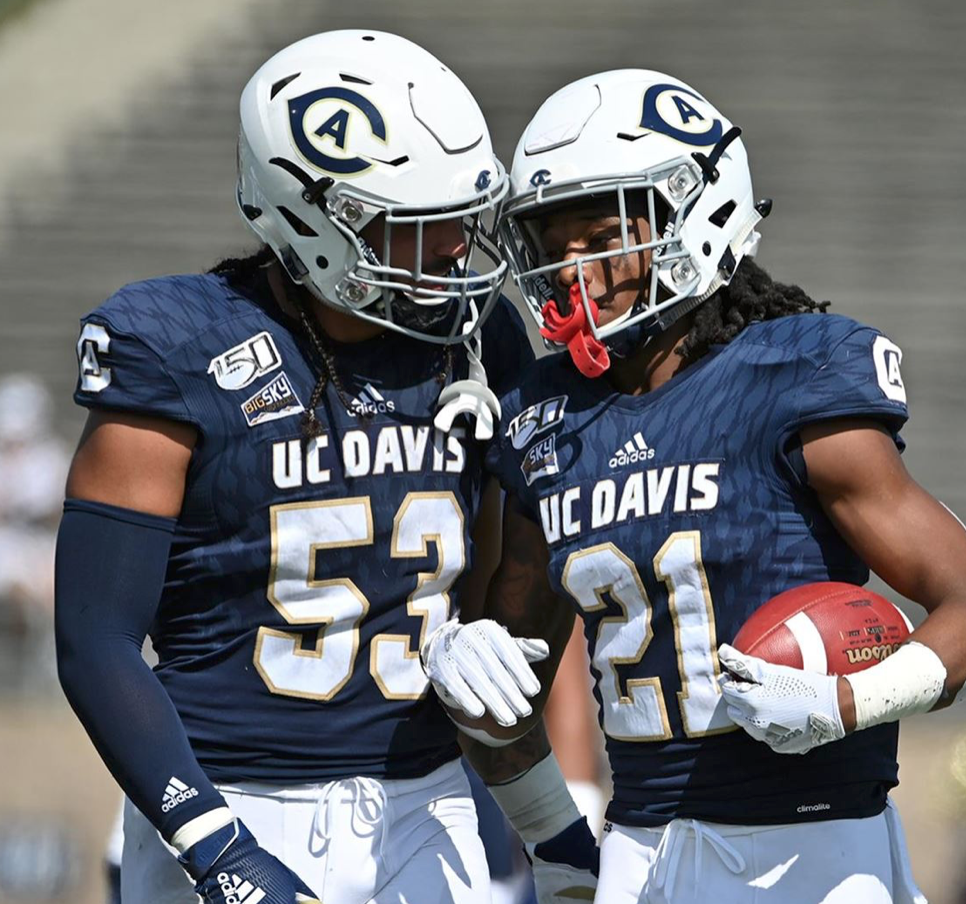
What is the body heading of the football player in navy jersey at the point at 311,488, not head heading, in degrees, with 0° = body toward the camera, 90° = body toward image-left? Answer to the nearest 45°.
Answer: approximately 315°

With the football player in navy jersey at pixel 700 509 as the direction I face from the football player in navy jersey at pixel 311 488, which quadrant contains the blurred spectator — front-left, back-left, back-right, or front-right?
back-left

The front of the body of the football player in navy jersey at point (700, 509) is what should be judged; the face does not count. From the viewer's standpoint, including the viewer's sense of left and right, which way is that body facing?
facing the viewer and to the left of the viewer

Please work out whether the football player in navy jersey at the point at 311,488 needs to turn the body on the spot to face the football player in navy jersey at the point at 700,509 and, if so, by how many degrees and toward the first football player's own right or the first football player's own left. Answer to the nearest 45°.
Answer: approximately 45° to the first football player's own left

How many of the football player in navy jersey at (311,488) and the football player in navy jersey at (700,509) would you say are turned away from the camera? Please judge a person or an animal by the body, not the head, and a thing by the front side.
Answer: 0

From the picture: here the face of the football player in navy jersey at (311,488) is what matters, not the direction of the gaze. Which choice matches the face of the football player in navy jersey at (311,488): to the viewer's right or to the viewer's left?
to the viewer's right

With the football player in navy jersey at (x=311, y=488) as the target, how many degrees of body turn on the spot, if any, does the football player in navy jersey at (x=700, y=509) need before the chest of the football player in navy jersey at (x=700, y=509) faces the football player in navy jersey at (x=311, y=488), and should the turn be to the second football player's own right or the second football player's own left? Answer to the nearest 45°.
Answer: approximately 45° to the second football player's own right

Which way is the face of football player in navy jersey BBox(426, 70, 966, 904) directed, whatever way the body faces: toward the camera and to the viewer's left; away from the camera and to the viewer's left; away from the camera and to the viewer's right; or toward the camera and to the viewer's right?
toward the camera and to the viewer's left

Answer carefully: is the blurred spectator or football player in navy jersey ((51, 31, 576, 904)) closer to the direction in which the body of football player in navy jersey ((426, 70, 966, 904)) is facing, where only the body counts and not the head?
the football player in navy jersey

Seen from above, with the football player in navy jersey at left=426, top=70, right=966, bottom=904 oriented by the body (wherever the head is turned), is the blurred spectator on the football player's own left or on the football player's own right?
on the football player's own right
